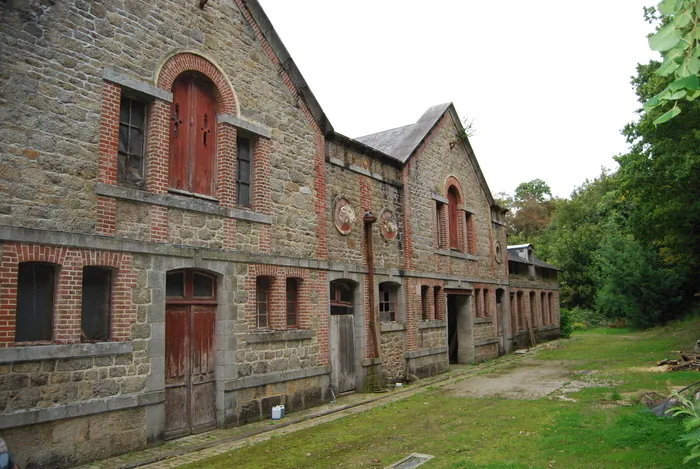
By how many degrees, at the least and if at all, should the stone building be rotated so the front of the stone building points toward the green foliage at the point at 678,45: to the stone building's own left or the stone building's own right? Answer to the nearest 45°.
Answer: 0° — it already faces it

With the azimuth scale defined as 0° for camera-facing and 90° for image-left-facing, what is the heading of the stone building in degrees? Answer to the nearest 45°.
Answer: approximately 315°

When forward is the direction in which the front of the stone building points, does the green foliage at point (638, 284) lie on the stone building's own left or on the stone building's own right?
on the stone building's own left
